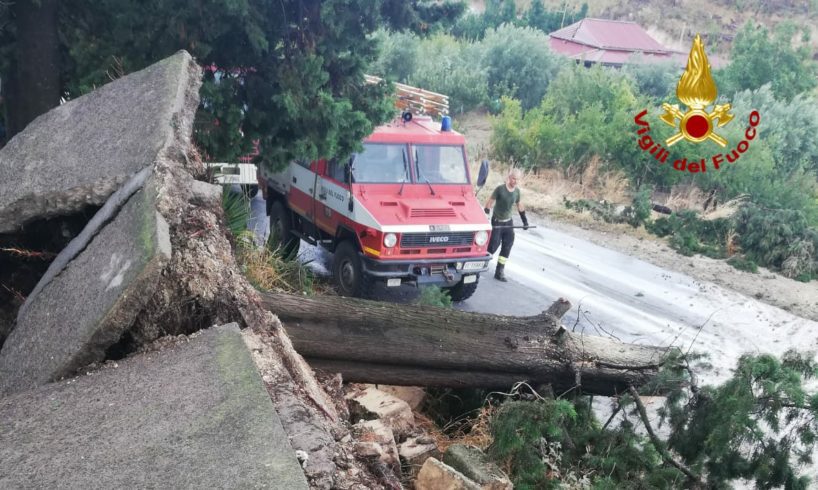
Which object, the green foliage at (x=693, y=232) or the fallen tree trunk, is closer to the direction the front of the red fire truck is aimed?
the fallen tree trunk

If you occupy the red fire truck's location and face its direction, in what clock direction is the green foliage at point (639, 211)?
The green foliage is roughly at 9 o'clock from the red fire truck.

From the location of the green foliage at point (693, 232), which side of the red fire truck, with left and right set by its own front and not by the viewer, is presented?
left

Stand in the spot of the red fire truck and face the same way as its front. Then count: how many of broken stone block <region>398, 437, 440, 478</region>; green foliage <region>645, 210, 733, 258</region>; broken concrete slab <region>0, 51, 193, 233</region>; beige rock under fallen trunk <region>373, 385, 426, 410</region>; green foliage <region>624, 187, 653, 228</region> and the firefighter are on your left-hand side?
3

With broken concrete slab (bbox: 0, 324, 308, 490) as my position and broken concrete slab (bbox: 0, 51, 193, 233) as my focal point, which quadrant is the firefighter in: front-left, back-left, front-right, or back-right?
front-right

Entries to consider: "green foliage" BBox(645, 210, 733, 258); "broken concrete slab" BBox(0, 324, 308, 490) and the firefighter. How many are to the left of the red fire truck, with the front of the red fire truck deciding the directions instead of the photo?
2

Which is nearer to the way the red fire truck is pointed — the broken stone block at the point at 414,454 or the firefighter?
the broken stone block

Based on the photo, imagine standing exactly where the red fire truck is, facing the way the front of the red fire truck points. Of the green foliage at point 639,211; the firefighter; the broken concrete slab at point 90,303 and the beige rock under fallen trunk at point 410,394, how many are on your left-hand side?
2

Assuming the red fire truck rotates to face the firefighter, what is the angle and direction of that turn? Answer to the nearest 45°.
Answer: approximately 90° to its left

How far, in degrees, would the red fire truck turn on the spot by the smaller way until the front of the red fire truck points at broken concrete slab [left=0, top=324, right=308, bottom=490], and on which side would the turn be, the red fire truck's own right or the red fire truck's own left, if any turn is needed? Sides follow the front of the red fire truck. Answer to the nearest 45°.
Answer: approximately 45° to the red fire truck's own right

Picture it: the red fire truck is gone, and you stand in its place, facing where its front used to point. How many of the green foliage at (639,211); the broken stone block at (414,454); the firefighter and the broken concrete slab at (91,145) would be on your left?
2

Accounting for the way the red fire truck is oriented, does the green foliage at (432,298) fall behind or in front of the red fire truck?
in front

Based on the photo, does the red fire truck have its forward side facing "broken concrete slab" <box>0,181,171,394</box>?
no

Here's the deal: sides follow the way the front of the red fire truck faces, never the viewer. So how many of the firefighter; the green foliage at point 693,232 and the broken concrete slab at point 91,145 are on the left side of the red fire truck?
2

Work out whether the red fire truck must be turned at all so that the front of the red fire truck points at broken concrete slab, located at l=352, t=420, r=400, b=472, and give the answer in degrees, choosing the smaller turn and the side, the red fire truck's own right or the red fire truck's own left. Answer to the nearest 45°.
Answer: approximately 45° to the red fire truck's own right
